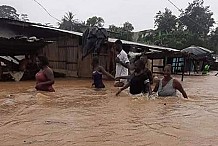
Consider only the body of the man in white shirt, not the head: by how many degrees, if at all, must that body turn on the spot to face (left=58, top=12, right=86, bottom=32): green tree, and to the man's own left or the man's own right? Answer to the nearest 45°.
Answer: approximately 135° to the man's own right

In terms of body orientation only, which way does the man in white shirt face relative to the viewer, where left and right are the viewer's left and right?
facing the viewer and to the left of the viewer

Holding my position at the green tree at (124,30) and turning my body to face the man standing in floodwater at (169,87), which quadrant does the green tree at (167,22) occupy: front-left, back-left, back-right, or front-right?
front-left

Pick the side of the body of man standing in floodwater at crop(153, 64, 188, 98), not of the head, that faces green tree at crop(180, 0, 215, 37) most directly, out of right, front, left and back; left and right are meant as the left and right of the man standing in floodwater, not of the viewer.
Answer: back

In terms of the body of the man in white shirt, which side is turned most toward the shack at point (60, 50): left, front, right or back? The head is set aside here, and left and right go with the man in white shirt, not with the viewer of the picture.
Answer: front

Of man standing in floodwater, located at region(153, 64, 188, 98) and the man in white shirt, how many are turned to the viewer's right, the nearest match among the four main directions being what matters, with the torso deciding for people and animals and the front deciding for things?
0

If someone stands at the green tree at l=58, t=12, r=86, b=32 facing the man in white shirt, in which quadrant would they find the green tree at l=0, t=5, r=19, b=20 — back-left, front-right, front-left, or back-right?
back-right
